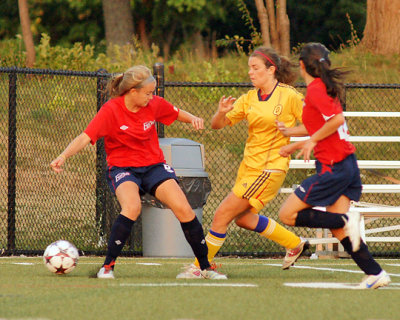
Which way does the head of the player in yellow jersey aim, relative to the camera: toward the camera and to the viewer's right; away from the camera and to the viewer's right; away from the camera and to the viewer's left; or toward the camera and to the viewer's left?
toward the camera and to the viewer's left

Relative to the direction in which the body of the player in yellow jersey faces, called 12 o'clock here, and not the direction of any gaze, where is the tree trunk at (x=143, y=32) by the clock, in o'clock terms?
The tree trunk is roughly at 4 o'clock from the player in yellow jersey.

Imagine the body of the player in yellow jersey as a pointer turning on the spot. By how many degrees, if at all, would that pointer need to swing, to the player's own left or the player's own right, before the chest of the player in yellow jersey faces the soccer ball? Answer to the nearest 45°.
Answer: approximately 45° to the player's own right

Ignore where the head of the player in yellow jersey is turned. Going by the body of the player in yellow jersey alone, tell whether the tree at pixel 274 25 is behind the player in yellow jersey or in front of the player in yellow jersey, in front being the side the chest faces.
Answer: behind

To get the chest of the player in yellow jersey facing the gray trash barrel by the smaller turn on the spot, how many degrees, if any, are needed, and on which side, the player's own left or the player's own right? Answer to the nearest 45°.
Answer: approximately 90° to the player's own right

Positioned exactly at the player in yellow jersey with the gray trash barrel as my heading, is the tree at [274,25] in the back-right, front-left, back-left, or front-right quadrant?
front-right

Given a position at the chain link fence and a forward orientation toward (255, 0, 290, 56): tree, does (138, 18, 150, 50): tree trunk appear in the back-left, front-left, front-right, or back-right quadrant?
front-left

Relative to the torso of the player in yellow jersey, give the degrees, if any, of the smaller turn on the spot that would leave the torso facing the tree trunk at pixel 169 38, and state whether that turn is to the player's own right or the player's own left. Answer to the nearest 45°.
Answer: approximately 135° to the player's own right

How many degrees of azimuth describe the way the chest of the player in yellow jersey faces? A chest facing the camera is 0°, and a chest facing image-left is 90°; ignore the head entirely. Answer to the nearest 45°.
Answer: approximately 45°
